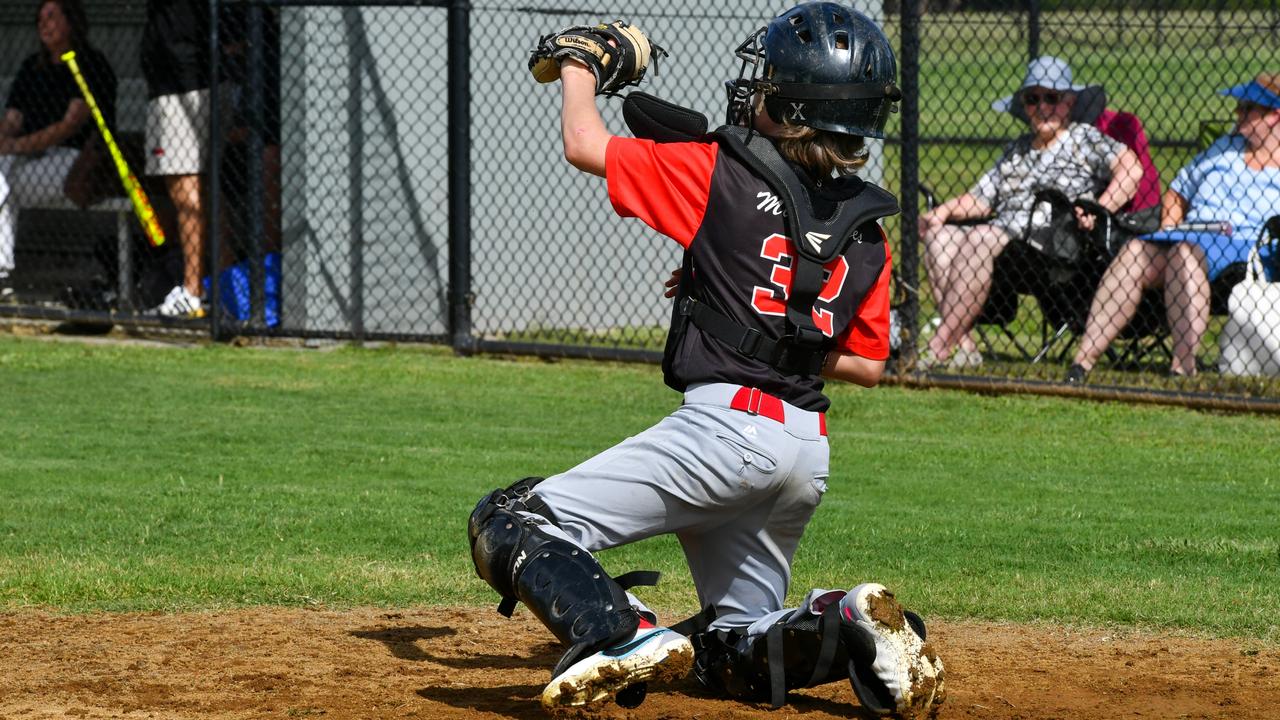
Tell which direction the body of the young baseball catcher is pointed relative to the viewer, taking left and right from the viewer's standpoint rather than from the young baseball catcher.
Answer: facing away from the viewer and to the left of the viewer

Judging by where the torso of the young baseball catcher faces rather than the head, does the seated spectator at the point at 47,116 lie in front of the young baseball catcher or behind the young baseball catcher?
in front

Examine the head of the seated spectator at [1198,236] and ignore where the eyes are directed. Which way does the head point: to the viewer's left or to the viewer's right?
to the viewer's left

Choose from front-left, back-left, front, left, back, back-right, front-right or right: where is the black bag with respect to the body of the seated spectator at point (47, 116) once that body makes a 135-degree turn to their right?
back-right

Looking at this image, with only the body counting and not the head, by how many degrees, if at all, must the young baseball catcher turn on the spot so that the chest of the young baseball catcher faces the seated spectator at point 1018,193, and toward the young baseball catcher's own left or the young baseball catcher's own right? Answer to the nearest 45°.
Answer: approximately 45° to the young baseball catcher's own right

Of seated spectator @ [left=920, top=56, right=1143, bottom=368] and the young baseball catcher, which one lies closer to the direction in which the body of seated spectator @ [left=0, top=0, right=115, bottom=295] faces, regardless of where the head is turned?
the young baseball catcher

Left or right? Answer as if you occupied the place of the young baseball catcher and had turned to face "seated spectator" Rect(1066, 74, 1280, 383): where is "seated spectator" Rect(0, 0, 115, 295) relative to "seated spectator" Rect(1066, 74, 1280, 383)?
left

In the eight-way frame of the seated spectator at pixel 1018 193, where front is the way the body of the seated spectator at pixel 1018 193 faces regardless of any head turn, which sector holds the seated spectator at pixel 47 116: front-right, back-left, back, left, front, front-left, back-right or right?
front-right

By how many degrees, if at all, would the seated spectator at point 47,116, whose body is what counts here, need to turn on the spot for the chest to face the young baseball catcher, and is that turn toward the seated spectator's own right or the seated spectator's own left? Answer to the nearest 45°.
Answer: approximately 45° to the seated spectator's own left
